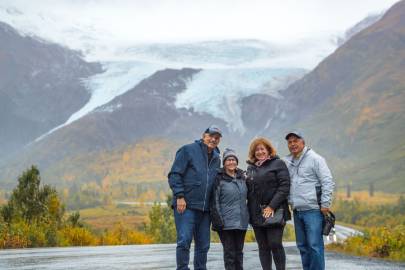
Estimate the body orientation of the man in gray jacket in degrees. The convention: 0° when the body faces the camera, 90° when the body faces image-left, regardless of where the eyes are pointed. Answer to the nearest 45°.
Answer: approximately 45°

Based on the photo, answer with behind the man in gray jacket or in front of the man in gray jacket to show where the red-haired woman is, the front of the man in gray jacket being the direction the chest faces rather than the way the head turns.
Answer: in front

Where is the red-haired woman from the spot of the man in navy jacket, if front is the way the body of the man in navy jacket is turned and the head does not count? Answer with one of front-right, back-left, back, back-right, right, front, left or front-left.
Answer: front-left

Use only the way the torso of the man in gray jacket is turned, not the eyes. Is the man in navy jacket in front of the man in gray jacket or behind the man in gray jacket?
in front

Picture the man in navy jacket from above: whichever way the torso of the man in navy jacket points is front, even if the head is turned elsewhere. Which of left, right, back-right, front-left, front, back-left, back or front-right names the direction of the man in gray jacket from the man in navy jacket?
front-left

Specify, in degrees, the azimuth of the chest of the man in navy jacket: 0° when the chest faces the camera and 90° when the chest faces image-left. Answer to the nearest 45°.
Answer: approximately 315°
